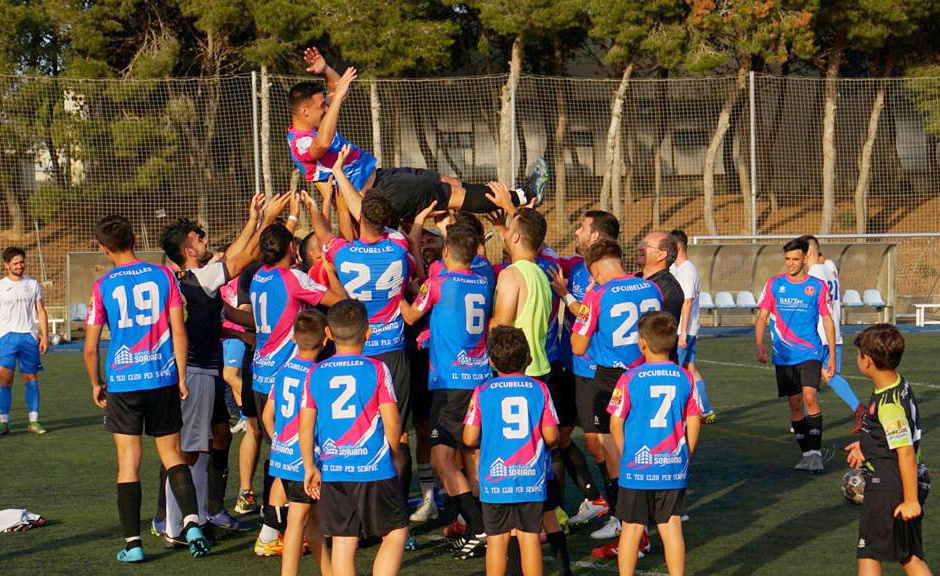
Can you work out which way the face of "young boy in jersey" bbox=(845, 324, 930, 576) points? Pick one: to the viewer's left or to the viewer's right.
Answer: to the viewer's left

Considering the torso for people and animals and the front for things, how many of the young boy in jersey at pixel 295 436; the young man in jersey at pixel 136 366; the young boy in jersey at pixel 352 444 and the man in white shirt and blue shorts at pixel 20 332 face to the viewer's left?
0

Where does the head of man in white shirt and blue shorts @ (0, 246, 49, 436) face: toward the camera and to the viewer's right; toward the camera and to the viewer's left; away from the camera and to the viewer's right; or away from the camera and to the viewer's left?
toward the camera and to the viewer's right

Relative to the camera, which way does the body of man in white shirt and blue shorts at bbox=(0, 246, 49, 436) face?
toward the camera

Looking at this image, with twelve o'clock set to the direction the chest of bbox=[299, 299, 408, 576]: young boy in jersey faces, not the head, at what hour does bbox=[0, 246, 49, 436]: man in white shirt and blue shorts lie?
The man in white shirt and blue shorts is roughly at 11 o'clock from the young boy in jersey.

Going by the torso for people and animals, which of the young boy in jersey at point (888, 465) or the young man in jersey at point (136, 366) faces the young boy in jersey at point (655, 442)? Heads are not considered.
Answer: the young boy in jersey at point (888, 465)

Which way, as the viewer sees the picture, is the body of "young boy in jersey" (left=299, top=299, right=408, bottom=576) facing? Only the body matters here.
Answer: away from the camera

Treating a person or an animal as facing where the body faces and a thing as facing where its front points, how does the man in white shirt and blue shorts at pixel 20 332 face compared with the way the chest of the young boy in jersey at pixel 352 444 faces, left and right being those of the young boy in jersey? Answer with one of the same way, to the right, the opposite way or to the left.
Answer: the opposite way

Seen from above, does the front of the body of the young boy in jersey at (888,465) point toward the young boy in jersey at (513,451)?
yes

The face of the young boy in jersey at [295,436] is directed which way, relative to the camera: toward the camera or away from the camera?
away from the camera

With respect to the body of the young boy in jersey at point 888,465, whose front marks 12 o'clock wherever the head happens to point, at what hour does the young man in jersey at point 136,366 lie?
the young man in jersey at point 136,366 is roughly at 12 o'clock from the young boy in jersey at point 888,465.

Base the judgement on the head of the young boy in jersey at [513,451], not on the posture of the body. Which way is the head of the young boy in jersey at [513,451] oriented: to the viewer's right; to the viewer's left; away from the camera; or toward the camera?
away from the camera

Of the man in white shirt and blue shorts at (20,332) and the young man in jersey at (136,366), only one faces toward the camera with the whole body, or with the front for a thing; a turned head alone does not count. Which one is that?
the man in white shirt and blue shorts

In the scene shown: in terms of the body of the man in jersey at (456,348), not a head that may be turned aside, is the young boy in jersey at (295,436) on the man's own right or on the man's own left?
on the man's own left

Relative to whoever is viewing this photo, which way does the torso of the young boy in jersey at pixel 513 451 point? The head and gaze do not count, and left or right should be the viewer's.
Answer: facing away from the viewer

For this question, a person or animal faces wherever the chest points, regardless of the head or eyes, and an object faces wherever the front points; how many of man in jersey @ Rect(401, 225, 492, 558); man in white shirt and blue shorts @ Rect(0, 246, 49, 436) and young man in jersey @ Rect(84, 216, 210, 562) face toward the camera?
1

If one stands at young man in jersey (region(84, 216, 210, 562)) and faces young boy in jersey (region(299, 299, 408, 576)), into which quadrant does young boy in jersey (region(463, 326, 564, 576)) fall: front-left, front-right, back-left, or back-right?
front-left

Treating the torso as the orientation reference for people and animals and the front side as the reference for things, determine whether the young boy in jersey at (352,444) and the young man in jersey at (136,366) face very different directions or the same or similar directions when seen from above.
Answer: same or similar directions

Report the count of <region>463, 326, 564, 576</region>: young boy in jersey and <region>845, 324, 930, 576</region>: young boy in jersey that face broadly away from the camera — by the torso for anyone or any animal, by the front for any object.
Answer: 1

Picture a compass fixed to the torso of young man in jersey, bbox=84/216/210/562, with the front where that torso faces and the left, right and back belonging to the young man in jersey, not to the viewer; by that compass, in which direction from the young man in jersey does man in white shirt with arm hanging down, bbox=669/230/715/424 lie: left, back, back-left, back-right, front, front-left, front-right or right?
front-right

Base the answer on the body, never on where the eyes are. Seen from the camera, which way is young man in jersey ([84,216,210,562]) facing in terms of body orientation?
away from the camera

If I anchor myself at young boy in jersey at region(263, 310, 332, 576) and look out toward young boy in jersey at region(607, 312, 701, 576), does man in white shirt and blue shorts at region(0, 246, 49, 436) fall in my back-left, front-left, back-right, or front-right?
back-left
